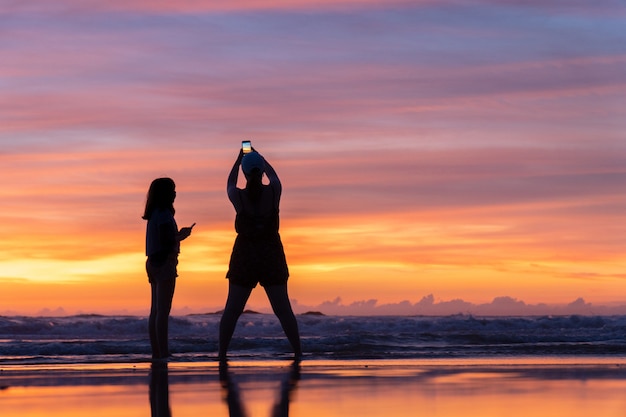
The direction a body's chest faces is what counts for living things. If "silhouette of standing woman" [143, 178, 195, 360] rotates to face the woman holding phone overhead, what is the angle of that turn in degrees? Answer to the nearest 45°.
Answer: approximately 45° to its right

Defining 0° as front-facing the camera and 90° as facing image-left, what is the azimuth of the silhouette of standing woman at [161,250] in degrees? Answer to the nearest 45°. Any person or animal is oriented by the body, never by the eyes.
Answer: approximately 270°

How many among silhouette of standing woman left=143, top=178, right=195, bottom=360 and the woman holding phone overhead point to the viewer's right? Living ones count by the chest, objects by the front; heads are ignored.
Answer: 1

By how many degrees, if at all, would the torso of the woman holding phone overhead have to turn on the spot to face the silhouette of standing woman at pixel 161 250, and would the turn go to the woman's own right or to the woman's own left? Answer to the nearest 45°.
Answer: approximately 90° to the woman's own left

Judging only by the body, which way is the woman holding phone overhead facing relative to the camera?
away from the camera

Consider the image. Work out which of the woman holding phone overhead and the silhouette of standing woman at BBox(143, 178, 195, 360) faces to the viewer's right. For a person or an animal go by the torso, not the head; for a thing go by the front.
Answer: the silhouette of standing woman

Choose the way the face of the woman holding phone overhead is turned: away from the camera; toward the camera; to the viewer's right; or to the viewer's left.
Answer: away from the camera

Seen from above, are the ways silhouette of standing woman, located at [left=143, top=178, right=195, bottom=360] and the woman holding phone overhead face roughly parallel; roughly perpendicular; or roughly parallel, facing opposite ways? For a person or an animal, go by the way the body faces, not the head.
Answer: roughly perpendicular
